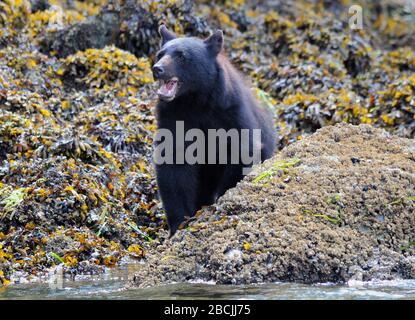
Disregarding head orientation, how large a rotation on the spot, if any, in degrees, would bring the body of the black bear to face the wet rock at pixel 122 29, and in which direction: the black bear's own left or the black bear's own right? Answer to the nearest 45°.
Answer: approximately 135° to the black bear's own right

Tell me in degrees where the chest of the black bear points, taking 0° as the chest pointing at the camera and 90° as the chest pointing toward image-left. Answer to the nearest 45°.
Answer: approximately 45°
